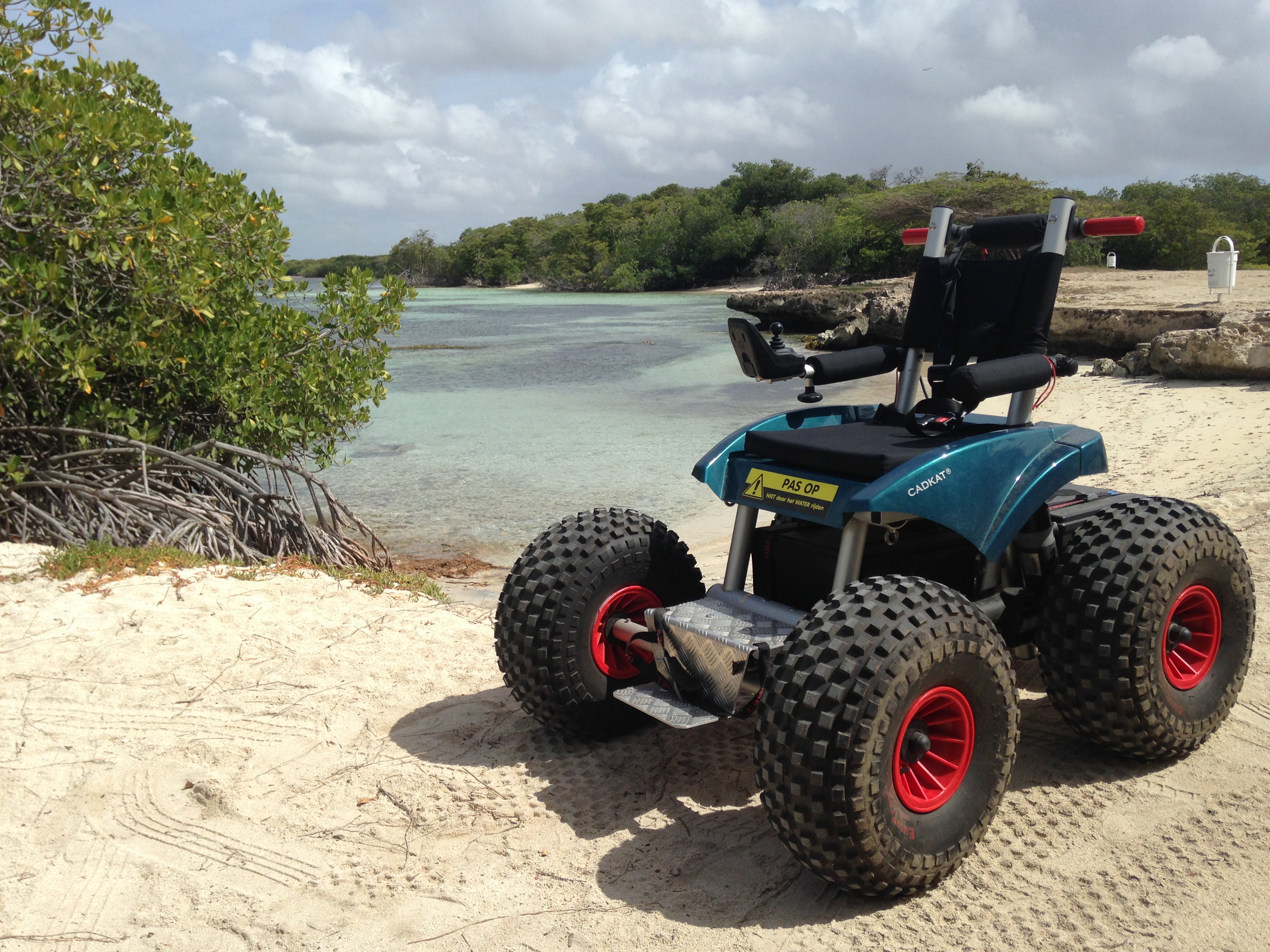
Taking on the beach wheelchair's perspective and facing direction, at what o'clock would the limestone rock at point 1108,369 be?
The limestone rock is roughly at 5 o'clock from the beach wheelchair.

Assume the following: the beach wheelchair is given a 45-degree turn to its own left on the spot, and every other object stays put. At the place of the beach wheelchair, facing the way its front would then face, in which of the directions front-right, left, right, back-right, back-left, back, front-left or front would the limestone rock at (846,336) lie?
back

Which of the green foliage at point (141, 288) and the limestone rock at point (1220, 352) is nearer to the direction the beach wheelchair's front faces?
the green foliage

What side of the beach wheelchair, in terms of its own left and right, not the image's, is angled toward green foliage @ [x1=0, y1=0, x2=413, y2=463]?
right

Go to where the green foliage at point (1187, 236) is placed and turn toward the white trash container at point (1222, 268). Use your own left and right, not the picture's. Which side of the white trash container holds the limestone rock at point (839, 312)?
right

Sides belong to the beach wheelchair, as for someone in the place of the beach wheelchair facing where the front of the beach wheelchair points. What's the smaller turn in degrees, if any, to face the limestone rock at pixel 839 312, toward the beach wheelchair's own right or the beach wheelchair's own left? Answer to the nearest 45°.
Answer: approximately 135° to the beach wheelchair's own right

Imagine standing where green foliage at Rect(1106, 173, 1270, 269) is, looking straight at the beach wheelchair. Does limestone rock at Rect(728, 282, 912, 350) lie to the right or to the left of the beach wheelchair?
right

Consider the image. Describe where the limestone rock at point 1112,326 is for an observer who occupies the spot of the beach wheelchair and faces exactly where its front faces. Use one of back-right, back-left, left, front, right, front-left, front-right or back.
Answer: back-right

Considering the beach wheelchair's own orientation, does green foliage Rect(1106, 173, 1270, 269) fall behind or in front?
behind

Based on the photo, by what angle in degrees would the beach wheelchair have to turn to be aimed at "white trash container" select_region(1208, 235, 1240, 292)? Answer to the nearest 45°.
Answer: approximately 135° to its right

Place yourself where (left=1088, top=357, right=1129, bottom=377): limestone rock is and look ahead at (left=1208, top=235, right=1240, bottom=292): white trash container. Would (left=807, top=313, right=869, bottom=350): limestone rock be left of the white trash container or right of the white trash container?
left

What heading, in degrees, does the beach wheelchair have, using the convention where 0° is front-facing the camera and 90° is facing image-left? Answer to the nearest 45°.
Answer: approximately 45°

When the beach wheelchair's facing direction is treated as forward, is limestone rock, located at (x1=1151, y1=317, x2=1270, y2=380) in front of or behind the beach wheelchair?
behind

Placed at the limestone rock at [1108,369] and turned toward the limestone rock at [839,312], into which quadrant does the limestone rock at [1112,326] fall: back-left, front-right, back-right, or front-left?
front-right
